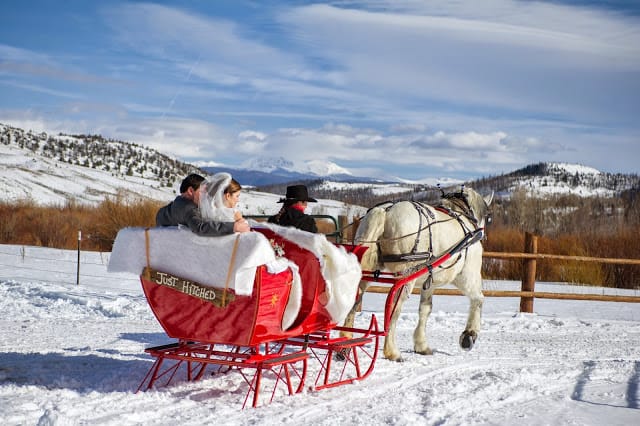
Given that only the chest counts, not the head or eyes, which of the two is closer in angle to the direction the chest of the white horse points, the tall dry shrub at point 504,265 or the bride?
the tall dry shrub

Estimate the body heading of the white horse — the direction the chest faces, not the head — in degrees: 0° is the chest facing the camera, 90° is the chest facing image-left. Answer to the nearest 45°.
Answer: approximately 225°

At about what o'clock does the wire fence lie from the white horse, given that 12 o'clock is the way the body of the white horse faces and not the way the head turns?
The wire fence is roughly at 9 o'clock from the white horse.

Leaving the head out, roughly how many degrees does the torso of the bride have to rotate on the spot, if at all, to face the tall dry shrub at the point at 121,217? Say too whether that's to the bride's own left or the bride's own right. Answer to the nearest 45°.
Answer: approximately 45° to the bride's own left

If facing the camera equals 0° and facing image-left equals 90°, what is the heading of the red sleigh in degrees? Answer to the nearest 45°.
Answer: approximately 225°

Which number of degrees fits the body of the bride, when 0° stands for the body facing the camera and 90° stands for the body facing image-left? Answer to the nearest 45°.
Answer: approximately 225°
